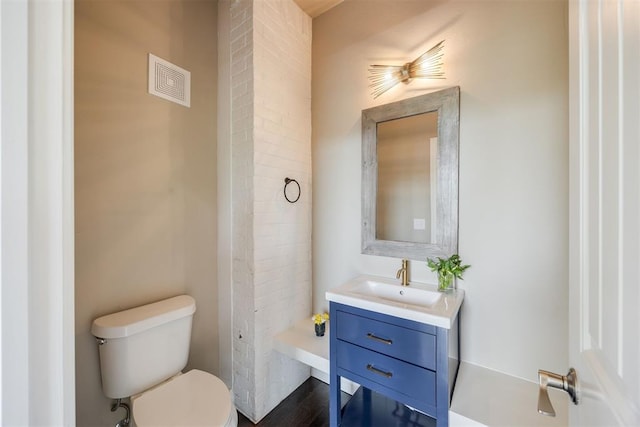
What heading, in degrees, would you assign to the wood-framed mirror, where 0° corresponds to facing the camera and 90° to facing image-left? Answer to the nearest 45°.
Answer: approximately 45°

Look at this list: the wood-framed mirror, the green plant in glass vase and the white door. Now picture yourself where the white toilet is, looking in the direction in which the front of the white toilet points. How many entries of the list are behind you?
0

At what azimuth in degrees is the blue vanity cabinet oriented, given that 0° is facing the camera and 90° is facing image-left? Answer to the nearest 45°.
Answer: approximately 45°

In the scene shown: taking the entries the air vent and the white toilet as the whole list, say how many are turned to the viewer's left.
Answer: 0

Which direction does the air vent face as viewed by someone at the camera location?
facing the viewer and to the right of the viewer

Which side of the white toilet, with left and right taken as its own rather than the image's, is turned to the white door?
front

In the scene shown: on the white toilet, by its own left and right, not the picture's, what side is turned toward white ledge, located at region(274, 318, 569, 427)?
front

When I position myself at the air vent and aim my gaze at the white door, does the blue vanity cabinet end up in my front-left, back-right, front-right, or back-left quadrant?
front-left

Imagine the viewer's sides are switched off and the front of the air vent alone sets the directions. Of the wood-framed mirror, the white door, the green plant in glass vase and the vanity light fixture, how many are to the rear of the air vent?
0
